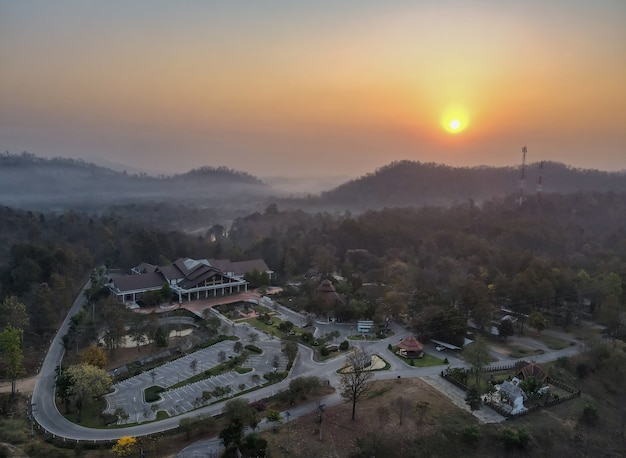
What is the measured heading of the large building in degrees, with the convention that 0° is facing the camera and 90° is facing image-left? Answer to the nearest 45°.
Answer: approximately 315°

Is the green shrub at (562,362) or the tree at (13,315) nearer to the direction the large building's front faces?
the green shrub

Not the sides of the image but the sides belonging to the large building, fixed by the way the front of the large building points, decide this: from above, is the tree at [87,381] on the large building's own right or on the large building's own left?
on the large building's own right

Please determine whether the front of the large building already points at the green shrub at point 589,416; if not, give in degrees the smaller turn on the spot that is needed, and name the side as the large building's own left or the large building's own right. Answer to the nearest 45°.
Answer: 0° — it already faces it

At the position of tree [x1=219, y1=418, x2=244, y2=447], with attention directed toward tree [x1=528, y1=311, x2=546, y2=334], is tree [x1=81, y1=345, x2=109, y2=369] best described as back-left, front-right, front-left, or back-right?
back-left

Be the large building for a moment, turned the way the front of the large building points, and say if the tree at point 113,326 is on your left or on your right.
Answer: on your right

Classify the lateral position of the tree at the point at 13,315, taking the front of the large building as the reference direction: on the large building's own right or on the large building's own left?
on the large building's own right

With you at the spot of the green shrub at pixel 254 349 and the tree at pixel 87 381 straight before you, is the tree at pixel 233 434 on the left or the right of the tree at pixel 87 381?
left
